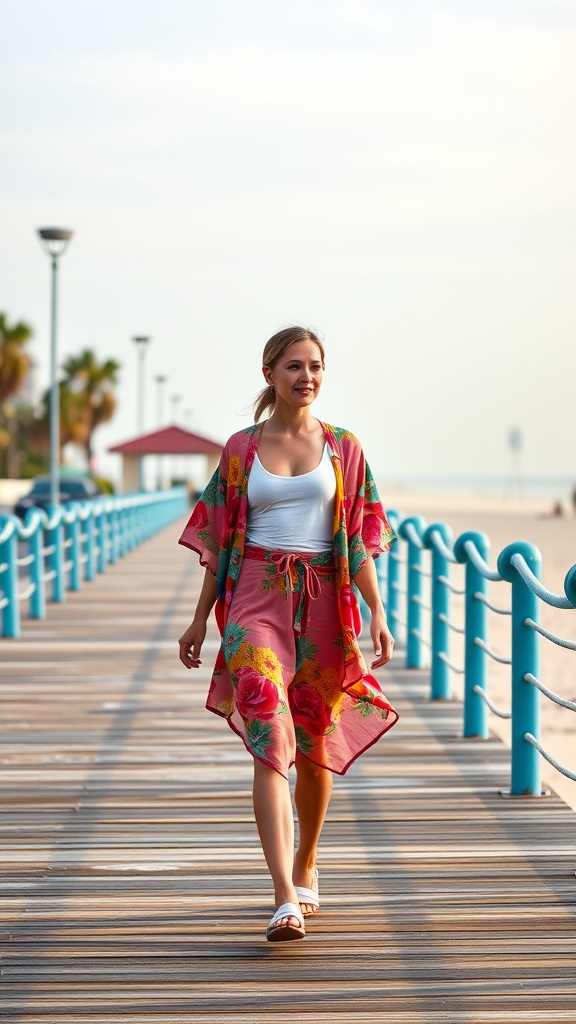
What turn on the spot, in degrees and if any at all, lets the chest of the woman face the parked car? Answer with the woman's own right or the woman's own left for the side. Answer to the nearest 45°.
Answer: approximately 180°

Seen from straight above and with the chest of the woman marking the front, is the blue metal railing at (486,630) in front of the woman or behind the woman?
behind

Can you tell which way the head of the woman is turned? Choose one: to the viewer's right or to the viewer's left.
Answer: to the viewer's right

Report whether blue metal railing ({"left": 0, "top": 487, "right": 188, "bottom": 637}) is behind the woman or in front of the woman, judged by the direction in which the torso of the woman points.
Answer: behind

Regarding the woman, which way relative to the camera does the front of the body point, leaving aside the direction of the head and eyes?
toward the camera
